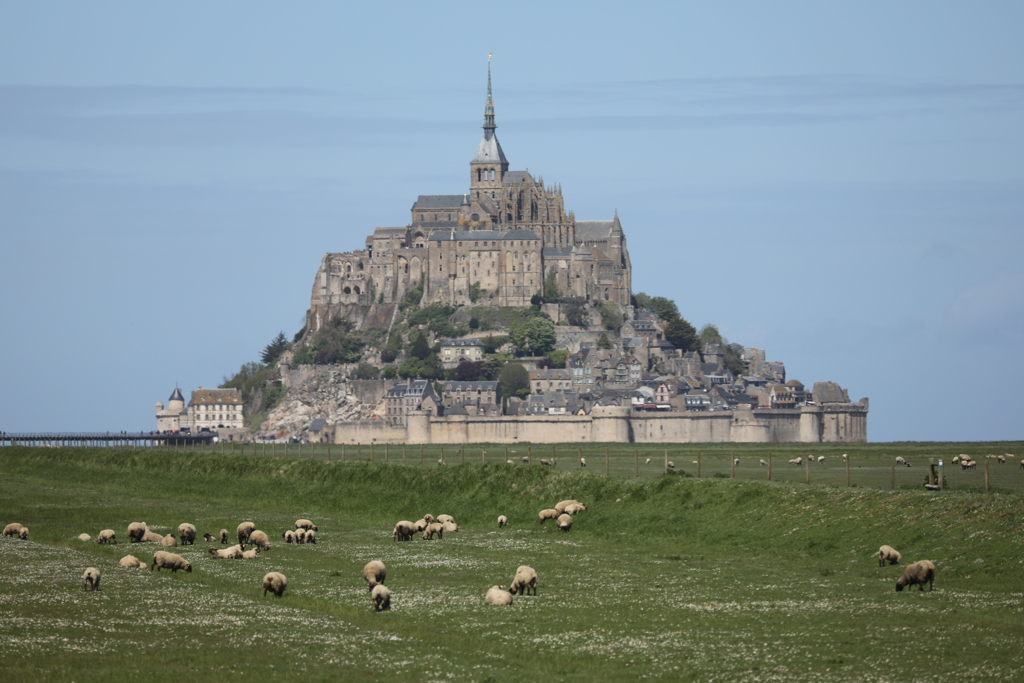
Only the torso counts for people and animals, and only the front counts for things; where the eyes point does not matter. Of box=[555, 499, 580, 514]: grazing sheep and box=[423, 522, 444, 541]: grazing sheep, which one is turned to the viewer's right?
box=[555, 499, 580, 514]: grazing sheep

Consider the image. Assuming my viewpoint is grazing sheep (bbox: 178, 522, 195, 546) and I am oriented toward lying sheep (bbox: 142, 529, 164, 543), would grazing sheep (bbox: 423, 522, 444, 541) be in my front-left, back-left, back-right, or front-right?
back-right

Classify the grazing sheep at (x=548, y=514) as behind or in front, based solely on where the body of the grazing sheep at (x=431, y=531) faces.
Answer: behind

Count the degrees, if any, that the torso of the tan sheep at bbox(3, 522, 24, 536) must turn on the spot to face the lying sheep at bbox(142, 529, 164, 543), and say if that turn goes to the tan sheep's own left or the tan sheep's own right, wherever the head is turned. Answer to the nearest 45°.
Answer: approximately 45° to the tan sheep's own right

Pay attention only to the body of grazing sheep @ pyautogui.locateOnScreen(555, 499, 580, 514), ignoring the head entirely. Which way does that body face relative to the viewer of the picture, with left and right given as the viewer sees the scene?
facing to the right of the viewer

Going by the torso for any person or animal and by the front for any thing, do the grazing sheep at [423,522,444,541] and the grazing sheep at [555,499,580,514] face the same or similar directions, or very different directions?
very different directions
